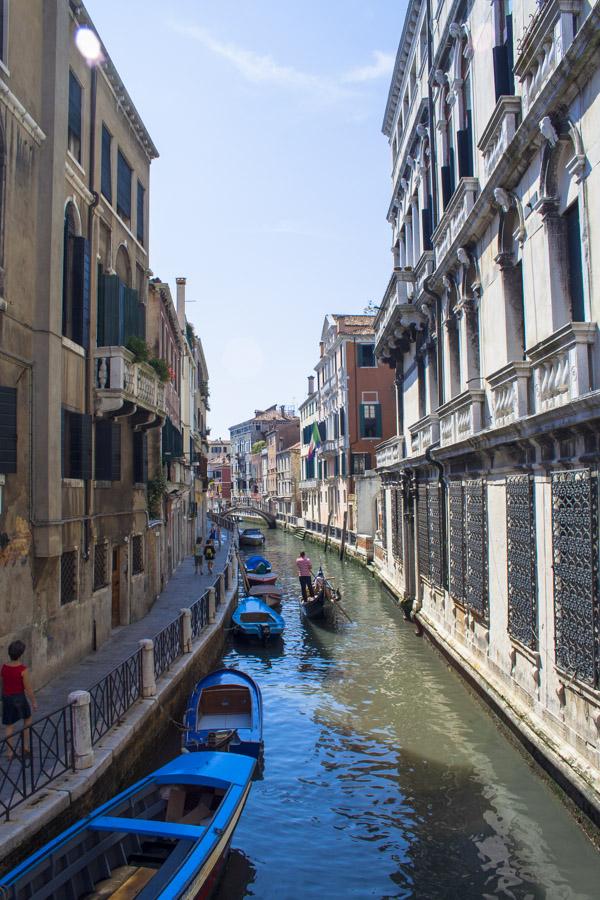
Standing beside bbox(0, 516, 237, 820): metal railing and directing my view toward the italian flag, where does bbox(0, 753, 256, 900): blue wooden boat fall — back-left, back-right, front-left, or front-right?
back-right

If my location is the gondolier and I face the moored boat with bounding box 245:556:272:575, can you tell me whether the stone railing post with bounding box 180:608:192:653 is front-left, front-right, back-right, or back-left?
back-left

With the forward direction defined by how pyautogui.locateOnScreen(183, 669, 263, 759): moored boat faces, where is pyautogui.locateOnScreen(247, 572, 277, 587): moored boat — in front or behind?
in front

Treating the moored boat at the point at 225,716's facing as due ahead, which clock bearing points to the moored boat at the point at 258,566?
the moored boat at the point at 258,566 is roughly at 12 o'clock from the moored boat at the point at 225,716.

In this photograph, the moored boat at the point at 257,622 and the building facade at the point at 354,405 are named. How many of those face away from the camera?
1

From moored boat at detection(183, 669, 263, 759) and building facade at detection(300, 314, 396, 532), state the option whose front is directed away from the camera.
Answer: the moored boat

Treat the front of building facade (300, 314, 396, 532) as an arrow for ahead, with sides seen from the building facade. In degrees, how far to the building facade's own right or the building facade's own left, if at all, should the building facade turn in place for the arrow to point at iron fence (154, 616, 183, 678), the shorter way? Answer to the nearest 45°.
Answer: approximately 45° to the building facade's own left

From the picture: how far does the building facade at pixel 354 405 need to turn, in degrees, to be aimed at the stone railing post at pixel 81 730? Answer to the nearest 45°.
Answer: approximately 45° to its left

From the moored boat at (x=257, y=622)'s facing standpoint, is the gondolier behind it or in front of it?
in front

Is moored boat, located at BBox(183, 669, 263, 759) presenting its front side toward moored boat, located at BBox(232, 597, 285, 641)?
yes

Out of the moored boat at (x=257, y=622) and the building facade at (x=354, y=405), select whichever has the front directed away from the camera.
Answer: the moored boat

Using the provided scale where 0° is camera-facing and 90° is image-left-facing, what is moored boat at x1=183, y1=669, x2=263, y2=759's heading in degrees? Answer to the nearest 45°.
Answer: approximately 180°

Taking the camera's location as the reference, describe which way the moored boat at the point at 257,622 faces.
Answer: facing away from the viewer

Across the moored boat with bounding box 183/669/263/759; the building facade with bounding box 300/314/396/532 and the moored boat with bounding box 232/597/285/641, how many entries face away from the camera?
2

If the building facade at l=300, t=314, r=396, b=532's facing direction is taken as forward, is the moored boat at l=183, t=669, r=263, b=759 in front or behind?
in front
